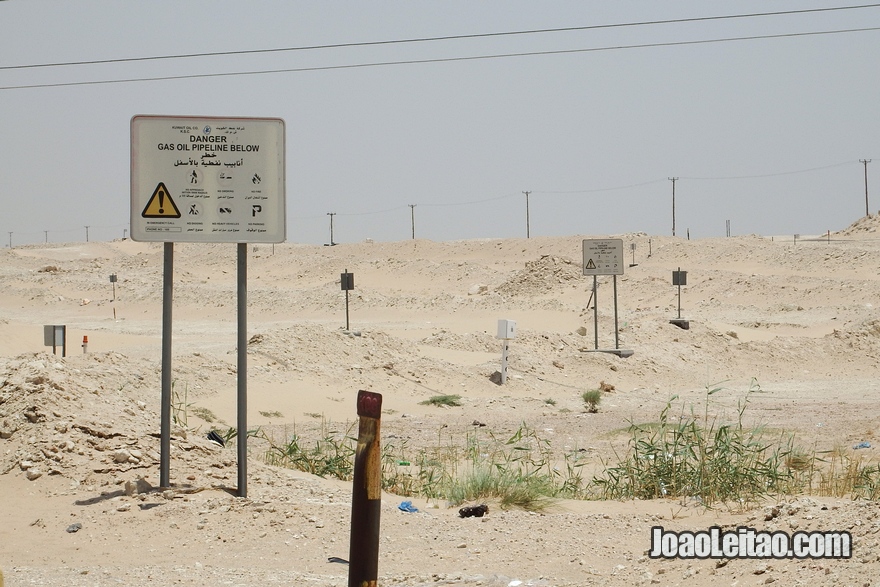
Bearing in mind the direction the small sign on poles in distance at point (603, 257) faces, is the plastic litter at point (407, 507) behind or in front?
in front

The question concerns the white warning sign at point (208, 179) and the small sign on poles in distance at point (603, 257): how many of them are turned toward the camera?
2

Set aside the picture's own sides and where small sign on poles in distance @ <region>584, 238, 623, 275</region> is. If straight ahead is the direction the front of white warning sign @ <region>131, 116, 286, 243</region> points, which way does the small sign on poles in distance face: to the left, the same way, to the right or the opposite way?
the same way

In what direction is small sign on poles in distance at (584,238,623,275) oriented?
toward the camera

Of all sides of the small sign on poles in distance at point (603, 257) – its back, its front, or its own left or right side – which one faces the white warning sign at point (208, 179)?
front

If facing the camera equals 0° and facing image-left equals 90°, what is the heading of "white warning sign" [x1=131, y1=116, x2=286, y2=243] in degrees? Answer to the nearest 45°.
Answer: approximately 0°

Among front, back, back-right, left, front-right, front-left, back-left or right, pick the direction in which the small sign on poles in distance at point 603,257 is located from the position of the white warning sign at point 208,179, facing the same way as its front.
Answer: back-left
